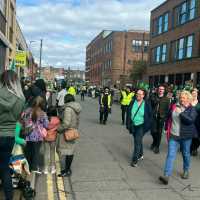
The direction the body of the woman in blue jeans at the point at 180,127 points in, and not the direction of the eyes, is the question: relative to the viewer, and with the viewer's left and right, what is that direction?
facing the viewer and to the left of the viewer

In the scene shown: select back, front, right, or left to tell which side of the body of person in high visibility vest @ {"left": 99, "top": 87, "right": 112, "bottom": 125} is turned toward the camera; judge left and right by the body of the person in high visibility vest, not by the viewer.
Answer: front

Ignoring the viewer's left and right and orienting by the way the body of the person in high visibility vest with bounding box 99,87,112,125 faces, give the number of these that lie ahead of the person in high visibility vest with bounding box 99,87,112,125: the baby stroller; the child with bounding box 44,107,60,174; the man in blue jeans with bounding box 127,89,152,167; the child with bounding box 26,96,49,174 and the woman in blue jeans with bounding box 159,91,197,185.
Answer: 5

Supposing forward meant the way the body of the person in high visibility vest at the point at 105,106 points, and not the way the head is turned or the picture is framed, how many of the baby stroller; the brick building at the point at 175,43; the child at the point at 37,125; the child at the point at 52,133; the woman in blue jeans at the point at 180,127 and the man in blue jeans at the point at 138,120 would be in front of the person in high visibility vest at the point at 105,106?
5

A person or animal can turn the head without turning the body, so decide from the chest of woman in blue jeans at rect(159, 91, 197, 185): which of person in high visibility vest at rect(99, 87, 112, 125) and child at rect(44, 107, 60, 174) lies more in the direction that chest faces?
the child

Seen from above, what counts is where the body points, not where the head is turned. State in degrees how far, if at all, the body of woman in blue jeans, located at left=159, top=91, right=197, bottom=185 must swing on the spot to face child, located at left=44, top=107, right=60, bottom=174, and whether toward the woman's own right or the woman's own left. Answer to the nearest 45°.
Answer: approximately 45° to the woman's own right

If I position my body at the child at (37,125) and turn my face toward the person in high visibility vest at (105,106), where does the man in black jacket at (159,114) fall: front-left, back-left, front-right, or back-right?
front-right

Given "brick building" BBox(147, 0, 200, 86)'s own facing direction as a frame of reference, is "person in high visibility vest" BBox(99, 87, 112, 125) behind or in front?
in front

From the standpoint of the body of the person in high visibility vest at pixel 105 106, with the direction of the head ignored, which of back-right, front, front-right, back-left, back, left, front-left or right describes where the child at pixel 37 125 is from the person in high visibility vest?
front

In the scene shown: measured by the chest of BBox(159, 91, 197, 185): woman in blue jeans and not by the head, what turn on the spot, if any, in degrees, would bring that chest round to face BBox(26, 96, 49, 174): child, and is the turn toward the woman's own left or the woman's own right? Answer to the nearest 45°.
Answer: approximately 45° to the woman's own right

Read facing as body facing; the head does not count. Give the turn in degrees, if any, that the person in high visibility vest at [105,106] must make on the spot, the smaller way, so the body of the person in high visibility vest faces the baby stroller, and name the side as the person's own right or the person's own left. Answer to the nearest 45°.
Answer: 0° — they already face it

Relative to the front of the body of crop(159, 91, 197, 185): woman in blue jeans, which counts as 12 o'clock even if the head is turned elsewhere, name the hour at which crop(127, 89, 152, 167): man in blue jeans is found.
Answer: crop(127, 89, 152, 167): man in blue jeans is roughly at 3 o'clock from crop(159, 91, 197, 185): woman in blue jeans.

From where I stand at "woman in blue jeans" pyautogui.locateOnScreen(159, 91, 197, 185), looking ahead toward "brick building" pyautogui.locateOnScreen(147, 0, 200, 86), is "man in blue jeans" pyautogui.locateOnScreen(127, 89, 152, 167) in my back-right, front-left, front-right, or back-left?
front-left

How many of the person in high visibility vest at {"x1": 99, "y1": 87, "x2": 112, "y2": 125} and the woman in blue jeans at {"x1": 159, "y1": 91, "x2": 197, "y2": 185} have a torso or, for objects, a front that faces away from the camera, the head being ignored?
0
